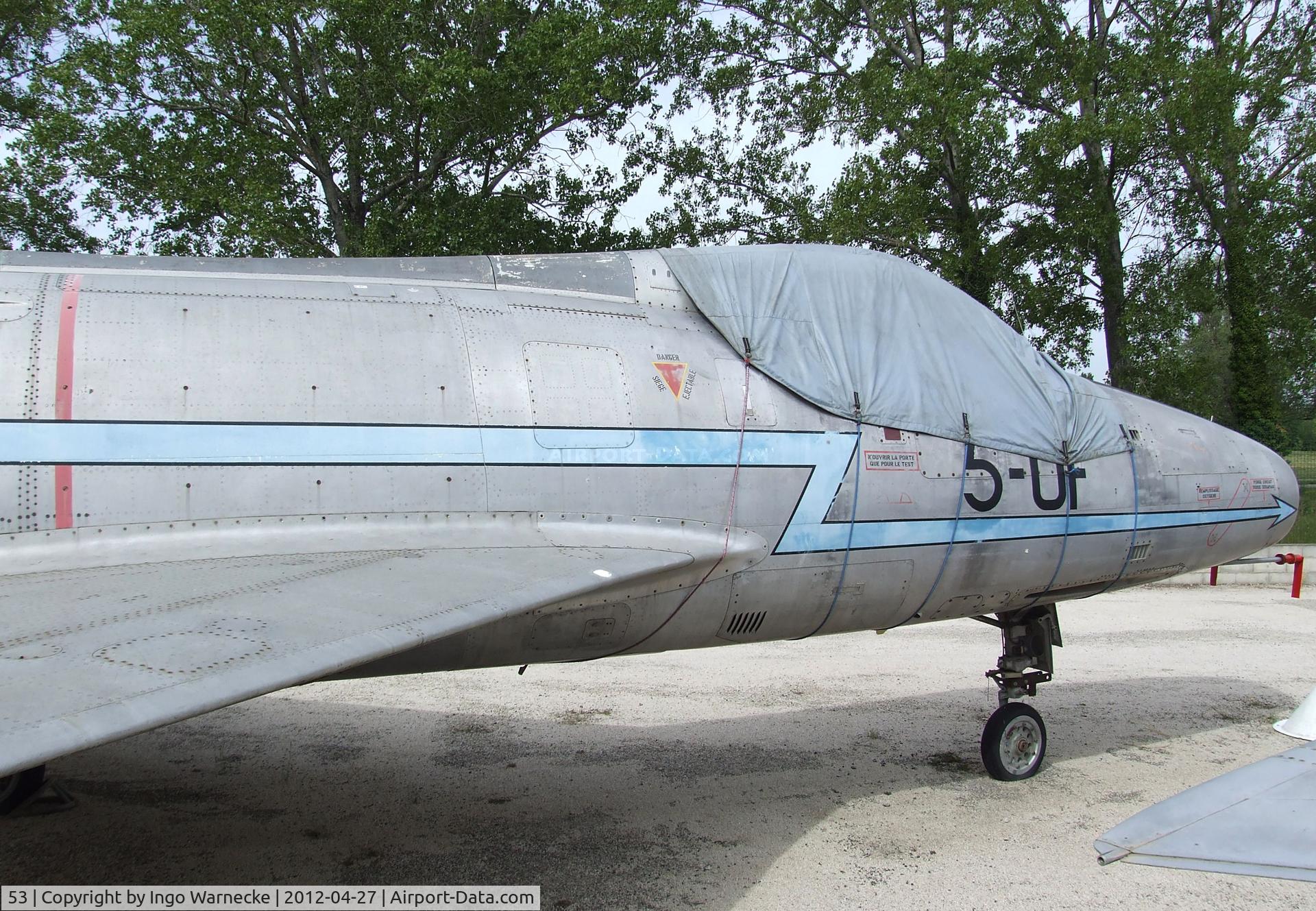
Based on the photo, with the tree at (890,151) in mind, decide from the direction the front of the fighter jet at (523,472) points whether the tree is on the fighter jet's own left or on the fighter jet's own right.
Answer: on the fighter jet's own left

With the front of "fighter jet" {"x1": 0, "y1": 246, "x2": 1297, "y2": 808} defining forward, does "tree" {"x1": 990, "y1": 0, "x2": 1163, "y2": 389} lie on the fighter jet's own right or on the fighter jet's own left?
on the fighter jet's own left

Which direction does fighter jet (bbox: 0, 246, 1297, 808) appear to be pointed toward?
to the viewer's right

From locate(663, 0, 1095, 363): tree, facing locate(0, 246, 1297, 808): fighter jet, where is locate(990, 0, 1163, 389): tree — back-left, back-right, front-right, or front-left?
back-left

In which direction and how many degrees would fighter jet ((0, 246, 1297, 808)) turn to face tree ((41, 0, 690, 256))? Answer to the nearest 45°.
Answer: approximately 90° to its left

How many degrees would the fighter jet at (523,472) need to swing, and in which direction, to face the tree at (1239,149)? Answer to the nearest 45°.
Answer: approximately 45° to its left

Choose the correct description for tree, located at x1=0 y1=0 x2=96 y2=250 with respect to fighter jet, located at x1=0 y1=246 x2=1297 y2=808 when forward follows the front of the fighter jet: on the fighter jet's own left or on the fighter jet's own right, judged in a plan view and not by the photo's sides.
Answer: on the fighter jet's own left

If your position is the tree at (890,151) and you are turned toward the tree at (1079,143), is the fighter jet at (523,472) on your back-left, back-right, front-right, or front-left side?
back-right
